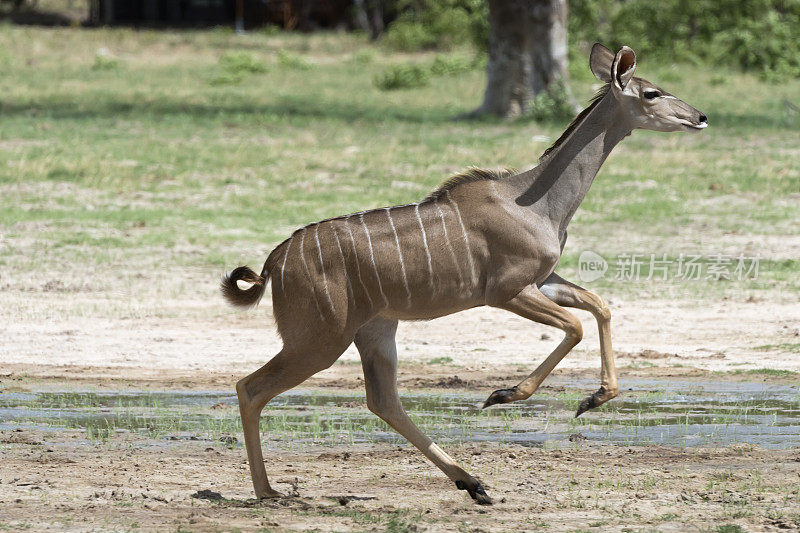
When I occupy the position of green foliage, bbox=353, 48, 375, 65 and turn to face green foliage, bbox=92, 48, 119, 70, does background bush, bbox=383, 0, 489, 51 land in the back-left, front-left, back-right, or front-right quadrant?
back-right

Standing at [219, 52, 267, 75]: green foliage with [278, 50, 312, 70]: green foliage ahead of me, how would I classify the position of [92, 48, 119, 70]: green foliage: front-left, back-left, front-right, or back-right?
back-left

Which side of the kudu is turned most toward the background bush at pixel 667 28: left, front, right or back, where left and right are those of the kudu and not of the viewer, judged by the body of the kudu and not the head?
left

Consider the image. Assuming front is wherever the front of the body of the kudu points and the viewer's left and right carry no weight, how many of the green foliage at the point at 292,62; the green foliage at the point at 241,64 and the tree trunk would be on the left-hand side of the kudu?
3

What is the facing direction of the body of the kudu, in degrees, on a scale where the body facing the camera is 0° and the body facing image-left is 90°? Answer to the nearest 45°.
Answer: approximately 270°

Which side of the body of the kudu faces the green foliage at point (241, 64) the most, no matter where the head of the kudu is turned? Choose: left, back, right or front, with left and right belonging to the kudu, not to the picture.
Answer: left

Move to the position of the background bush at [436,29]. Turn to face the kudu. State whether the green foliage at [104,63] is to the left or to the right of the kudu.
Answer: right

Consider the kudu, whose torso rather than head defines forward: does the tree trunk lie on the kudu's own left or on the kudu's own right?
on the kudu's own left
